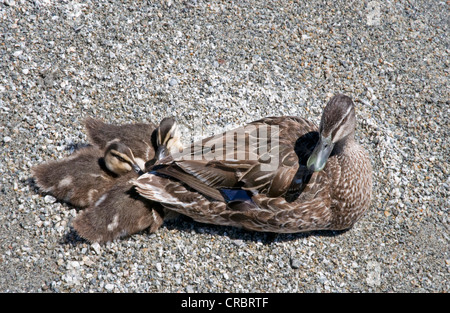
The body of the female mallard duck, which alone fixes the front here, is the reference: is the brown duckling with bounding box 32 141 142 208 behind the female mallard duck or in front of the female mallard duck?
behind

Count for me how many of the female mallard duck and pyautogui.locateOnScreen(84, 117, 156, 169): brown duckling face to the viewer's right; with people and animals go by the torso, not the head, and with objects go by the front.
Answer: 2

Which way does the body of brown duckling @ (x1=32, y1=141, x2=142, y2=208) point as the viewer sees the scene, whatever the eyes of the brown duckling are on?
to the viewer's right

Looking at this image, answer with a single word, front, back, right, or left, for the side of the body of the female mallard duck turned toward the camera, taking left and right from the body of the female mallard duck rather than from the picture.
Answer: right

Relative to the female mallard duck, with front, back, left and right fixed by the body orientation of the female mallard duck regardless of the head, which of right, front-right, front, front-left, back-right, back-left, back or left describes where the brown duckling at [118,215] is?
back

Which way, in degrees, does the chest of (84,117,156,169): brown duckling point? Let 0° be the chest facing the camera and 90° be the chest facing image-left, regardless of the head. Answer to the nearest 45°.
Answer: approximately 270°
